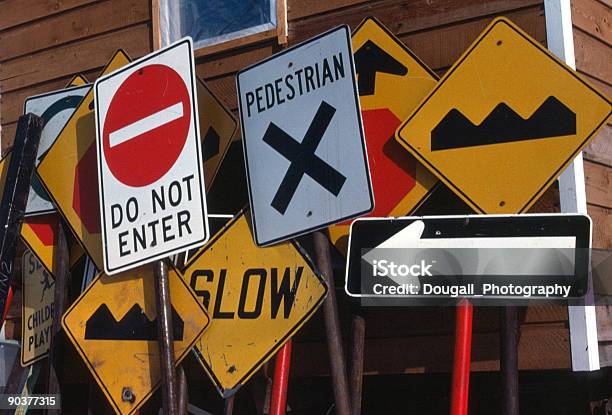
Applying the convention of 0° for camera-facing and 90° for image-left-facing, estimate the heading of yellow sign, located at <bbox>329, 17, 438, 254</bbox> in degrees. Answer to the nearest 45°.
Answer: approximately 0°

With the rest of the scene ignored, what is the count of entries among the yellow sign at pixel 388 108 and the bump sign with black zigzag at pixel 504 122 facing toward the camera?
2

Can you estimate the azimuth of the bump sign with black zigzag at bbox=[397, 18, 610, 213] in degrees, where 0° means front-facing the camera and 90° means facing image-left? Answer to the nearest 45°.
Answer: approximately 0°

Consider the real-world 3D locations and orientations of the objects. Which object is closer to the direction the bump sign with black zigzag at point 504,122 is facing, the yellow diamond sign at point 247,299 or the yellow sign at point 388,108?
the yellow diamond sign

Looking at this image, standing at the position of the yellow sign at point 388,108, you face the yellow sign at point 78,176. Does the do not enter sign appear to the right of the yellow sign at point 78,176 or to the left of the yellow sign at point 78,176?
left

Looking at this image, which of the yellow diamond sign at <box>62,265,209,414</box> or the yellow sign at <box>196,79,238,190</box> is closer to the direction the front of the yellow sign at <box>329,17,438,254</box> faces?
the yellow diamond sign

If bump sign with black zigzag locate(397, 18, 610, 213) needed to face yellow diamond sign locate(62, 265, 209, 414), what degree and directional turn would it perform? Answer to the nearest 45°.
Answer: approximately 90° to its right

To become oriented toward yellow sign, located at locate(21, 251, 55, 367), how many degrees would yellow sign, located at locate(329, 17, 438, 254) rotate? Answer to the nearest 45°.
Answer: approximately 135° to its right

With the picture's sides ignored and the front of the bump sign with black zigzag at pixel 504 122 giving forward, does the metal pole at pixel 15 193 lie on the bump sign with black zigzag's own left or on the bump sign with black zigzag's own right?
on the bump sign with black zigzag's own right

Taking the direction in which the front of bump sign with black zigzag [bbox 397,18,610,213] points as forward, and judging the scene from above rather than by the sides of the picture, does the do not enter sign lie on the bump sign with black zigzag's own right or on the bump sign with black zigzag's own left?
on the bump sign with black zigzag's own right

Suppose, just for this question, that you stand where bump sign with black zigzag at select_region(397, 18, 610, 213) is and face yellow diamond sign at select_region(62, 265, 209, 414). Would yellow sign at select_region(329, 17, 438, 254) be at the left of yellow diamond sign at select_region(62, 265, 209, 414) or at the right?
right

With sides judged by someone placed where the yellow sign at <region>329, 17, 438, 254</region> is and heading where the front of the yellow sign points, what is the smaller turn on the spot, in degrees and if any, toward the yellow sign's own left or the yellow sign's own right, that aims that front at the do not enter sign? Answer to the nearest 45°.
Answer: approximately 45° to the yellow sign's own right
